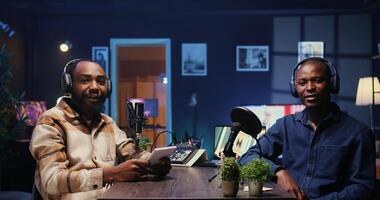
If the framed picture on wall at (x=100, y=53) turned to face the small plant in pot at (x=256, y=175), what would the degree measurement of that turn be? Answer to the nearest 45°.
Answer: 0° — it already faces it

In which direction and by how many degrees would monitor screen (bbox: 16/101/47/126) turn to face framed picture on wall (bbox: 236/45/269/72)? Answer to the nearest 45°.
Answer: approximately 90° to its left

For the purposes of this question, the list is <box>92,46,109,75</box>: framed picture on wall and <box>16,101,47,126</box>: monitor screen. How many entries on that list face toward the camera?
2

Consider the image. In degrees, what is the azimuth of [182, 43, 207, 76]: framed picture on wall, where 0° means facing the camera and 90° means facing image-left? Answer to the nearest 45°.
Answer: approximately 0°

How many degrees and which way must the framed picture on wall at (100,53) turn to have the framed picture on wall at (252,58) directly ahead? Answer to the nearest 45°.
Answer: approximately 90° to its left

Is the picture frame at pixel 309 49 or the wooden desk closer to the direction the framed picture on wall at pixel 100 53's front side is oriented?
the wooden desk

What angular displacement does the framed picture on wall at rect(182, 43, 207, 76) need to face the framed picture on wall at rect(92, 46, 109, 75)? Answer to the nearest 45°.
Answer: approximately 90° to its right

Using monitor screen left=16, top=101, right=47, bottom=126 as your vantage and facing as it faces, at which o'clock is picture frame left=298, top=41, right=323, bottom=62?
The picture frame is roughly at 9 o'clock from the monitor screen.

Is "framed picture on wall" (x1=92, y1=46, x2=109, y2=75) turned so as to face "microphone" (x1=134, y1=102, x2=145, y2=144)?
yes

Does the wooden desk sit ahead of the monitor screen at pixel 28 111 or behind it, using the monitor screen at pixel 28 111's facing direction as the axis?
ahead
